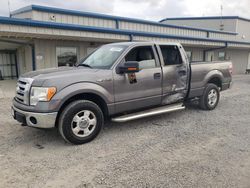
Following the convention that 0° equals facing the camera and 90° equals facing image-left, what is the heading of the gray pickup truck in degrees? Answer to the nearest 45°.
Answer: approximately 45°

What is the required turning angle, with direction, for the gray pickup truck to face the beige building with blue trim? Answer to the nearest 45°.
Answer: approximately 135° to its right
